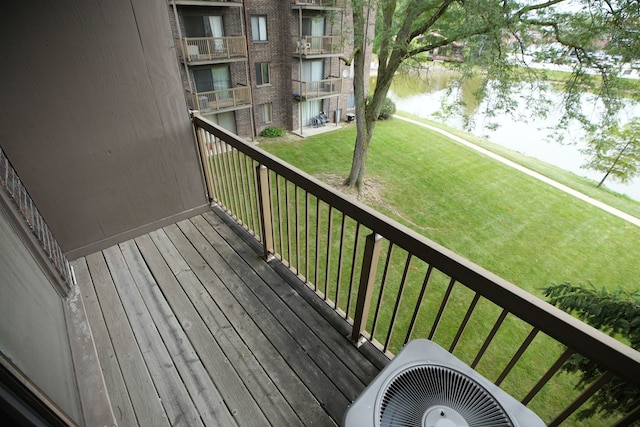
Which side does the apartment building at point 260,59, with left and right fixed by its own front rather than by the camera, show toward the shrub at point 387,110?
left

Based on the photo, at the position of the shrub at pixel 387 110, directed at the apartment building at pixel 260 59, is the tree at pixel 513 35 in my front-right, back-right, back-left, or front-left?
front-left

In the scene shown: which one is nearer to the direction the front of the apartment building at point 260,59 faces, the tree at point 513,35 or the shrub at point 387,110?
the tree

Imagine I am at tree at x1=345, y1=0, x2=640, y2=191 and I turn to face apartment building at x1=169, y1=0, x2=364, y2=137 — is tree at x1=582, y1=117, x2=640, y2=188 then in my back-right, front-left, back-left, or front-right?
back-right

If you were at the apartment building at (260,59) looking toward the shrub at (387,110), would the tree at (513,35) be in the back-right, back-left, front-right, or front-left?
front-right

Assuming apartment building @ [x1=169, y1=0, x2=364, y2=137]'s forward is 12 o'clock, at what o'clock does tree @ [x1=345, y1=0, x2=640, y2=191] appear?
The tree is roughly at 11 o'clock from the apartment building.

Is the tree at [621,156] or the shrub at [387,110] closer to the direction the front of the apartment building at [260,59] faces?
the tree

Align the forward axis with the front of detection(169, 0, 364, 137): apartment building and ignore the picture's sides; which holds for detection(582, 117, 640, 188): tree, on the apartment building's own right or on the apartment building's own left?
on the apartment building's own left

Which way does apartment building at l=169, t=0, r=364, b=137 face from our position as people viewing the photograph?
facing the viewer

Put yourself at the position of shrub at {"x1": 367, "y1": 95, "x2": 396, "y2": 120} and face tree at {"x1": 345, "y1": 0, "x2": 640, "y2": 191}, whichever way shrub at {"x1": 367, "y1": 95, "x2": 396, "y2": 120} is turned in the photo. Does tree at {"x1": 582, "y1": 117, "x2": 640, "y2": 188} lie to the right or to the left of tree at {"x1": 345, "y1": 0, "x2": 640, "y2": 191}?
left

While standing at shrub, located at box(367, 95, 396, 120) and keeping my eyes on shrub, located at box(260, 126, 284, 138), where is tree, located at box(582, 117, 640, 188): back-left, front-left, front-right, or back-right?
back-left
